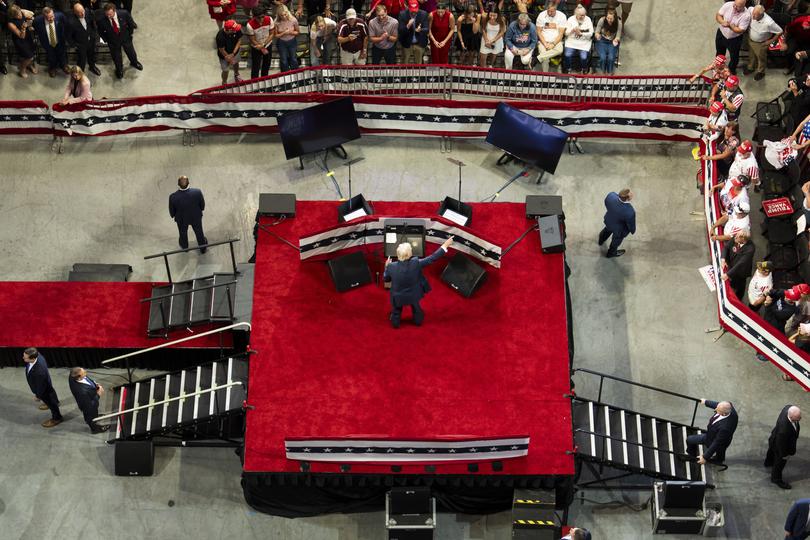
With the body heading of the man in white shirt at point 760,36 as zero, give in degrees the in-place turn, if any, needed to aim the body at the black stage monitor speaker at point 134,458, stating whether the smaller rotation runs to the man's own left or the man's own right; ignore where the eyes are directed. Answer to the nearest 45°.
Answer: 0° — they already face it

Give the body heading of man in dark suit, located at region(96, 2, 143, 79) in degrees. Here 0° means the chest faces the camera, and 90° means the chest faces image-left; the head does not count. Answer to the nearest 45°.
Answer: approximately 0°

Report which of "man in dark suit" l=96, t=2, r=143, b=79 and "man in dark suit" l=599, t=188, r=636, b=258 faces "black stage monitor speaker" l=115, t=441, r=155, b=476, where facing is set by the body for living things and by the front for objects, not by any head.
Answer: "man in dark suit" l=96, t=2, r=143, b=79

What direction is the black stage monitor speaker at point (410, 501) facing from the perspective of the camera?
toward the camera

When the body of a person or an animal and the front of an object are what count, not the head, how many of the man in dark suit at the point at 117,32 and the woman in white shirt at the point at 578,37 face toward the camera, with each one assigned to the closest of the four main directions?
2

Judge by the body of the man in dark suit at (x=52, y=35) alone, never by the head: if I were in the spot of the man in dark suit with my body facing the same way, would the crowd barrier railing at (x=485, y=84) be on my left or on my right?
on my left

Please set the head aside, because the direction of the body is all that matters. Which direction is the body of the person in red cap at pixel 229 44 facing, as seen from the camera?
toward the camera

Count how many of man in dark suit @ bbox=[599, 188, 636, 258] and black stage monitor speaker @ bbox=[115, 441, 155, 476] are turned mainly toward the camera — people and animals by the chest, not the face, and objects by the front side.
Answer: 1

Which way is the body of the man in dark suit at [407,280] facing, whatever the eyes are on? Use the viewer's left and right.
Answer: facing away from the viewer

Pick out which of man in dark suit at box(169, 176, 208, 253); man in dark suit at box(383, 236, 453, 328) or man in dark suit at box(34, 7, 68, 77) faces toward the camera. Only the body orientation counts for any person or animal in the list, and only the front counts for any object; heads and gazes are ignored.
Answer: man in dark suit at box(34, 7, 68, 77)

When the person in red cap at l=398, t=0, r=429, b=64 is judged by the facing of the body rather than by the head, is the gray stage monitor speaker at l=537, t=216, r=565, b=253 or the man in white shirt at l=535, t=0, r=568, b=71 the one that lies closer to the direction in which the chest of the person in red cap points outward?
the gray stage monitor speaker

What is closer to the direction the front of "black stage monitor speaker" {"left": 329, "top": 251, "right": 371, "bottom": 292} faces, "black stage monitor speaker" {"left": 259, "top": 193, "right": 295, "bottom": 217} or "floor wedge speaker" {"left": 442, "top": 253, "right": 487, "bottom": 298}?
the floor wedge speaker

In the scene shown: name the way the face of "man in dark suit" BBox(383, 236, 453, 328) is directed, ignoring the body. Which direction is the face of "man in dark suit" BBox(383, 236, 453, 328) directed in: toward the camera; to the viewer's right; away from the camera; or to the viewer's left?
away from the camera

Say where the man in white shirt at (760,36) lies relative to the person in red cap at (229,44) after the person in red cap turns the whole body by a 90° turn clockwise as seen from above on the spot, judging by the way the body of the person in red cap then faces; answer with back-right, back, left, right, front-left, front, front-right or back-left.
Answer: back

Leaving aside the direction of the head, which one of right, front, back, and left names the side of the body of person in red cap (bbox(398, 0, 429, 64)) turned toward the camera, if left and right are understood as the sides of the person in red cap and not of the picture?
front

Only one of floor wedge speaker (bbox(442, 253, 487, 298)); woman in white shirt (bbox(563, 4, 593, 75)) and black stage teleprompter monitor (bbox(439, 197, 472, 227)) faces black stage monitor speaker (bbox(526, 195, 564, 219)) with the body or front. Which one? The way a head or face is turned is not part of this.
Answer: the woman in white shirt
